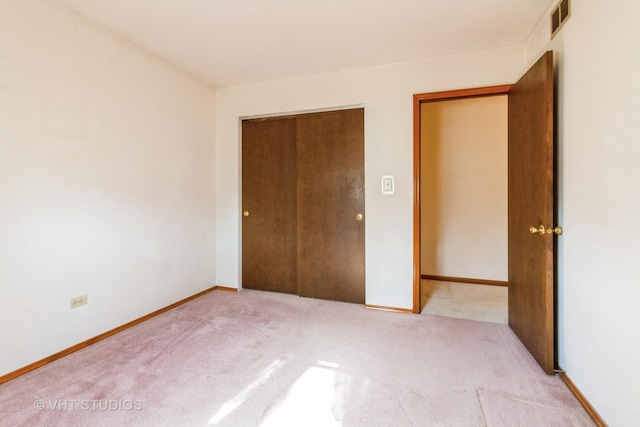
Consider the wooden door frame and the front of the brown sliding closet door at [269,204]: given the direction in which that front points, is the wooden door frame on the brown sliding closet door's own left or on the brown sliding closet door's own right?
on the brown sliding closet door's own left

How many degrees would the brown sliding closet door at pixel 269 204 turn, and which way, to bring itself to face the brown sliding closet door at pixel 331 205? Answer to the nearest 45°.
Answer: approximately 45° to its left

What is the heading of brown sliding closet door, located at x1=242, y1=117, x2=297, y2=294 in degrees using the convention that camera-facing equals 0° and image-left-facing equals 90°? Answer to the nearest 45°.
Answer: approximately 0°
